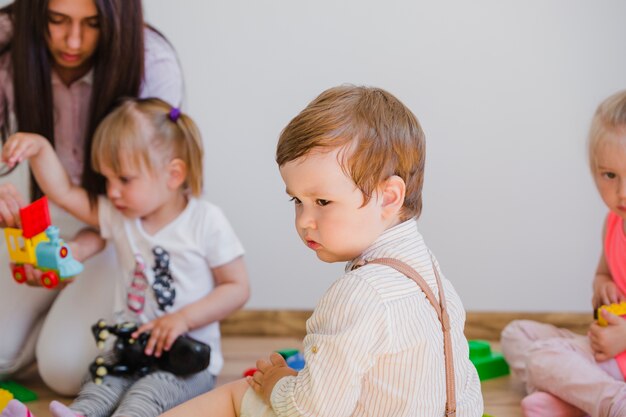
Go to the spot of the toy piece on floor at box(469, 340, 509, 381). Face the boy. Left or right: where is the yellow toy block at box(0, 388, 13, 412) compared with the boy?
right

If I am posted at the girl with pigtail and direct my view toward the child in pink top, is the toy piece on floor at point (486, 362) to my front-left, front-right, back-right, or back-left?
front-left

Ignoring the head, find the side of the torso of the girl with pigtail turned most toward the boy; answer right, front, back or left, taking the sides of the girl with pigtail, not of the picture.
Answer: left

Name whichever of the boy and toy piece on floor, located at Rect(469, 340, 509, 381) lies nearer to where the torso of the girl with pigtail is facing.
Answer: the boy

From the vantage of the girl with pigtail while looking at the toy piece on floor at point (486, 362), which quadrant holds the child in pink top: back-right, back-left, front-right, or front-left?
front-right

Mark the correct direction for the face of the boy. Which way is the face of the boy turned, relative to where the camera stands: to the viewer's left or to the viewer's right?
to the viewer's left

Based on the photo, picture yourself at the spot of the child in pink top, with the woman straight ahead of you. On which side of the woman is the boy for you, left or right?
left

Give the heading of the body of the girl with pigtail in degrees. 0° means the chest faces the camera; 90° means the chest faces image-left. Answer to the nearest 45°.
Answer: approximately 45°

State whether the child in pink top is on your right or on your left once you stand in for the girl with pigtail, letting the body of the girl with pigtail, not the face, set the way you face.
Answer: on your left
